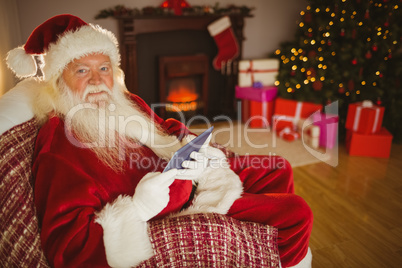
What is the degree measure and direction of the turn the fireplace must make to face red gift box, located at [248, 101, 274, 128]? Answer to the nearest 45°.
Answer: approximately 90° to its left

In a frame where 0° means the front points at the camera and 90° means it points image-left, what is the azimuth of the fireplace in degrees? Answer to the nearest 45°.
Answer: approximately 0°

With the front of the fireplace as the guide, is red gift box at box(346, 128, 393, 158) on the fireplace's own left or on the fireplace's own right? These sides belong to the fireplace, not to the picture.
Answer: on the fireplace's own left

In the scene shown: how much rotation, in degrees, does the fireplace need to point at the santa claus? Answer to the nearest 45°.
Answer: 0° — it already faces them

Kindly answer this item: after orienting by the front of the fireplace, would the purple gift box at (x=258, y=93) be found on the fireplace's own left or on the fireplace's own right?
on the fireplace's own left

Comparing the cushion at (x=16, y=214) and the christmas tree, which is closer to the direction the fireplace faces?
the cushion

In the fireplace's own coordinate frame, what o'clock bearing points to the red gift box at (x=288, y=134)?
The red gift box is roughly at 10 o'clock from the fireplace.

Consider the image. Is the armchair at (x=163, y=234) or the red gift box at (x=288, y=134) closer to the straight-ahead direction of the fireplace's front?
the armchair

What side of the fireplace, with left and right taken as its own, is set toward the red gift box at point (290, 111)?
left
